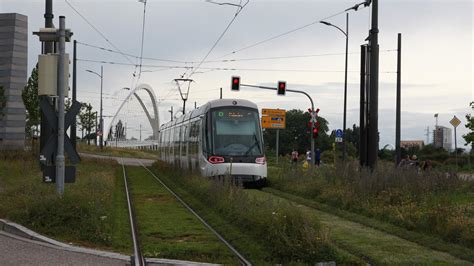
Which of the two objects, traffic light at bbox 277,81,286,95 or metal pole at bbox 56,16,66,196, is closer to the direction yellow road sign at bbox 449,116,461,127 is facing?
the metal pole

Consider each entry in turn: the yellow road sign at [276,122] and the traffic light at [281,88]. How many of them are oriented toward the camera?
2

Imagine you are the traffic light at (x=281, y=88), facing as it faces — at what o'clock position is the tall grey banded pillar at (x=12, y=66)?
The tall grey banded pillar is roughly at 4 o'clock from the traffic light.

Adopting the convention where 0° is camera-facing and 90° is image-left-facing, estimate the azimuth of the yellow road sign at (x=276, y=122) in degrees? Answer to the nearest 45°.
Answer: approximately 0°

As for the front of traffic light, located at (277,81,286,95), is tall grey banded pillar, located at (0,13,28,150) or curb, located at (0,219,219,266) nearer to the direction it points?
the curb

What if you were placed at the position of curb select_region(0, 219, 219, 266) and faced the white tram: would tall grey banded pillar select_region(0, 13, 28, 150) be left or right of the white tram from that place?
left

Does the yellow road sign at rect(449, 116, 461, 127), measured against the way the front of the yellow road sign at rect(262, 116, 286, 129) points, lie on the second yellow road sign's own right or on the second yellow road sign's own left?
on the second yellow road sign's own left
